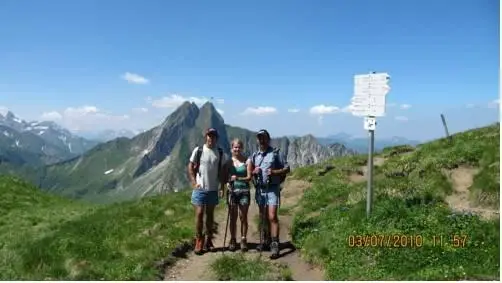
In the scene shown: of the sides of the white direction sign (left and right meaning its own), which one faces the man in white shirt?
right

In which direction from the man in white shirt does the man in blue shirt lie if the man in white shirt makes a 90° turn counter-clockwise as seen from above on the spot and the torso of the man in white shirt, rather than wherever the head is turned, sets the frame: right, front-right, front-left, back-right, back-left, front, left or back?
front

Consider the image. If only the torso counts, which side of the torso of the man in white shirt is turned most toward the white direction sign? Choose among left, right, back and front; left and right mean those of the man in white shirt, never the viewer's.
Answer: left

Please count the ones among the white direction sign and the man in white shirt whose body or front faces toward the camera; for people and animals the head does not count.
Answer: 2

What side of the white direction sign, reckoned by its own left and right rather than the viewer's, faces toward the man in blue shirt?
right

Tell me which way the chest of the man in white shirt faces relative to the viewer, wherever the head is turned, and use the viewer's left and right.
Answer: facing the viewer

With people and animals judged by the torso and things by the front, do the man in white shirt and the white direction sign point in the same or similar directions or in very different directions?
same or similar directions
